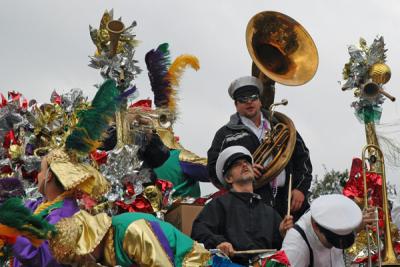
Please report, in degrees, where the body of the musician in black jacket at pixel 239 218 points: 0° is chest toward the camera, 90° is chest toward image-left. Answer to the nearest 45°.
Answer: approximately 315°

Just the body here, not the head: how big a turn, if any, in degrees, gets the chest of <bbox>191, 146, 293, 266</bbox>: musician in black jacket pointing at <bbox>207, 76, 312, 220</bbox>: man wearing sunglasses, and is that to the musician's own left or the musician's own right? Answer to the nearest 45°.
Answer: approximately 135° to the musician's own left

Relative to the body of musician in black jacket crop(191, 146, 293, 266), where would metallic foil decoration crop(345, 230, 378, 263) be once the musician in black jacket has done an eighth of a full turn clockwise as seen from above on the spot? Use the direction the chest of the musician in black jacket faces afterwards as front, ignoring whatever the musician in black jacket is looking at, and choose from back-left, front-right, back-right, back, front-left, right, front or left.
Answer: back-left

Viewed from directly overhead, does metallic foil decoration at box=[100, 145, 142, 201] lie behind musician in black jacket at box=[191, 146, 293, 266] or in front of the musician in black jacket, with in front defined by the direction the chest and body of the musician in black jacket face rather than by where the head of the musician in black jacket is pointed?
behind

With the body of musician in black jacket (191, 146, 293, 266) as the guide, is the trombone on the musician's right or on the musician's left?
on the musician's left

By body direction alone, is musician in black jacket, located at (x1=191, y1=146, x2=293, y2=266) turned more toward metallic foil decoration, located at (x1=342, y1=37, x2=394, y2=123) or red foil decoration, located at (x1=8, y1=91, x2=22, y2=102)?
the metallic foil decoration

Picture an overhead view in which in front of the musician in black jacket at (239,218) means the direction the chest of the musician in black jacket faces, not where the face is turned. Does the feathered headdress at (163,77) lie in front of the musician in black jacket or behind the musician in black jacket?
behind

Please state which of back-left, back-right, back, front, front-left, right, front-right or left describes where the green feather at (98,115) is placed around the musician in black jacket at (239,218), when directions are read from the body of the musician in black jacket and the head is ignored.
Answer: right
